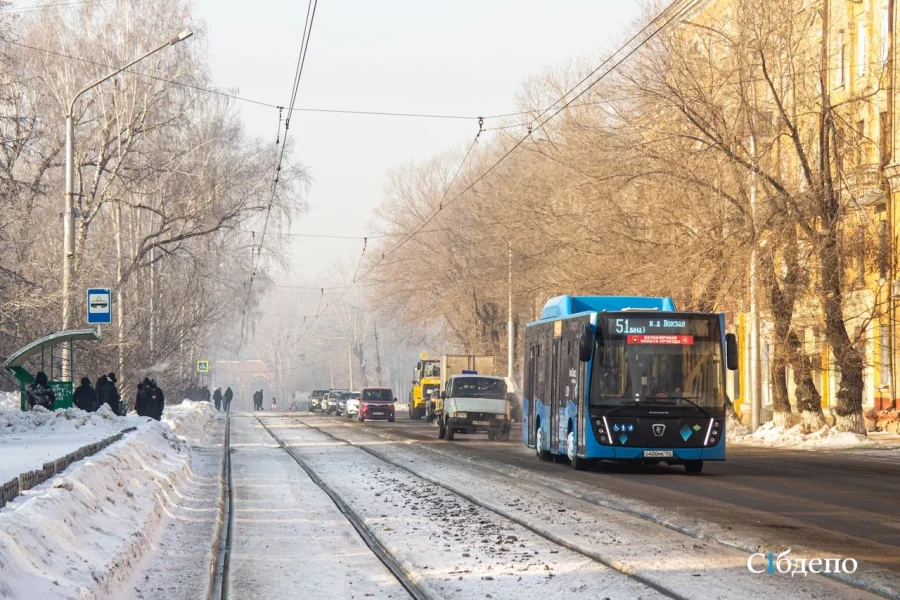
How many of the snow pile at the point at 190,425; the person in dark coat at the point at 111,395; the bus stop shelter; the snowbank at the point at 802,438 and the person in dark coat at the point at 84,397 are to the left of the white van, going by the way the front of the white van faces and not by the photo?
1

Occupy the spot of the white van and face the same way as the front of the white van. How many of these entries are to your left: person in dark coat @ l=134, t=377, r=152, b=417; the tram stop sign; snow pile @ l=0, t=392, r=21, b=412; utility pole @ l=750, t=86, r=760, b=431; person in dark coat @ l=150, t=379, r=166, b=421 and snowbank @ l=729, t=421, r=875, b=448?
2

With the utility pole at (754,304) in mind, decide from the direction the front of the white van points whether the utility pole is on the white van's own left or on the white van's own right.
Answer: on the white van's own left

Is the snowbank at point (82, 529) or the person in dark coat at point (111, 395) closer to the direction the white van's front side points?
the snowbank

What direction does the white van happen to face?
toward the camera

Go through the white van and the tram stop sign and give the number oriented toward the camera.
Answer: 2

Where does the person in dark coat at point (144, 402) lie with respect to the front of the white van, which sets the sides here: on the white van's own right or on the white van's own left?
on the white van's own right

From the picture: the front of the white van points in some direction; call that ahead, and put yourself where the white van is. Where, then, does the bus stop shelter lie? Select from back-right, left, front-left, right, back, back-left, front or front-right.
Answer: front-right

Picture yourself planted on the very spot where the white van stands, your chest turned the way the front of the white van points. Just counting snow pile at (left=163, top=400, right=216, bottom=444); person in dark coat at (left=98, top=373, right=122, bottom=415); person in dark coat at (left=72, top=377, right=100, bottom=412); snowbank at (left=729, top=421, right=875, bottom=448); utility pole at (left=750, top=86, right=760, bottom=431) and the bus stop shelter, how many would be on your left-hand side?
2

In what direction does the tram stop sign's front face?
toward the camera

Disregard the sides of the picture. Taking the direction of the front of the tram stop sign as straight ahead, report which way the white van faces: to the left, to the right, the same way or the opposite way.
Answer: the same way
